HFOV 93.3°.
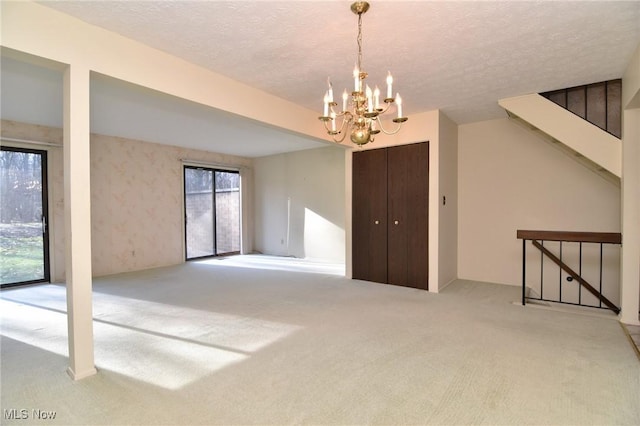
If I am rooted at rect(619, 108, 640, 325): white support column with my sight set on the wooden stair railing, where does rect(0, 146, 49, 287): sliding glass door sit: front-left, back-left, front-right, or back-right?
front-left

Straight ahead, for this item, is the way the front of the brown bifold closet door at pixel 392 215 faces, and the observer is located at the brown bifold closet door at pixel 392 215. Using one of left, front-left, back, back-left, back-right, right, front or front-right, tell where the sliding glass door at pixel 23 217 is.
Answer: front-right

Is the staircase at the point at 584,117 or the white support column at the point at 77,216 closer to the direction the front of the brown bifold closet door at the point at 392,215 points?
the white support column

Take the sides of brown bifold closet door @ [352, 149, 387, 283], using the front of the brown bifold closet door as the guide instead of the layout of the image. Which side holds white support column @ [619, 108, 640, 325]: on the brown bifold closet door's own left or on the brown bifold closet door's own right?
on the brown bifold closet door's own left

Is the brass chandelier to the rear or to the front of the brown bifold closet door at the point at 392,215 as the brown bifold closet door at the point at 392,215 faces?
to the front

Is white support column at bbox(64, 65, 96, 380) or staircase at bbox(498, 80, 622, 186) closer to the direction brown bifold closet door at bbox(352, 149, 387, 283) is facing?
the white support column

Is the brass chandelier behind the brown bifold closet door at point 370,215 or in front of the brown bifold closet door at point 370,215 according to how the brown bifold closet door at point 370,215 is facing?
in front

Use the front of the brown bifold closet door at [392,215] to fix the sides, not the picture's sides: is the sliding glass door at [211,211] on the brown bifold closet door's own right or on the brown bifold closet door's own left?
on the brown bifold closet door's own right

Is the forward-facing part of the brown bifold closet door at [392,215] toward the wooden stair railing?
no

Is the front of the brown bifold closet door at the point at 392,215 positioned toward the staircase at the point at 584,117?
no

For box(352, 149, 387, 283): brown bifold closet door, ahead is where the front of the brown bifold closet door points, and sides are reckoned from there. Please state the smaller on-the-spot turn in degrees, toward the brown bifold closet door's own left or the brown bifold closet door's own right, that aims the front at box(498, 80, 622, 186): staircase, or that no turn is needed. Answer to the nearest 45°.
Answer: approximately 90° to the brown bifold closet door's own left

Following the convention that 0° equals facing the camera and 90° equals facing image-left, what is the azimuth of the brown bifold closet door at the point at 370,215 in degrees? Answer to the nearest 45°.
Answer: approximately 45°

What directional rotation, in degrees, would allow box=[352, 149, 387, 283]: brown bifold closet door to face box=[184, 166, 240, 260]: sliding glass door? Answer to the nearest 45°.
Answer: approximately 90° to its right

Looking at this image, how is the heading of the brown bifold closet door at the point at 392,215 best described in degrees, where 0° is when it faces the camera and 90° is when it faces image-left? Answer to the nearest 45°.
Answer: approximately 45°

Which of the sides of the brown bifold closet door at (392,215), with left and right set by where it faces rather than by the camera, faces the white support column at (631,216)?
left

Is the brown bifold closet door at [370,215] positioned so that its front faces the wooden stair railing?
no

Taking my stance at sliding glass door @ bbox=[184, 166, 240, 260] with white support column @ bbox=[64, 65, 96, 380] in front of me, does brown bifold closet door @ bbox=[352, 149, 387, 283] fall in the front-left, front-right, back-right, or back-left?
front-left
